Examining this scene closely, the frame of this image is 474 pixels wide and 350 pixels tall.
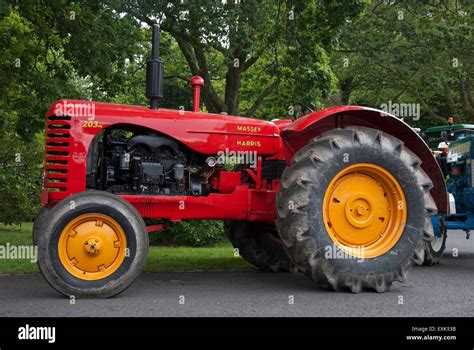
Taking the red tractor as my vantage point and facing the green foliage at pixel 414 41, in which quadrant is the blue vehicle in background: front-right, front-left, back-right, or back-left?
front-right

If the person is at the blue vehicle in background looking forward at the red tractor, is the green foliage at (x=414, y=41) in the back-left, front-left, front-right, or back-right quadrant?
back-right

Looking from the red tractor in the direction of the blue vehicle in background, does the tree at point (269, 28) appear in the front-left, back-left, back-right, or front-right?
front-left

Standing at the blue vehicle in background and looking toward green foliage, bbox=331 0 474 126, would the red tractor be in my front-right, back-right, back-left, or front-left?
back-left

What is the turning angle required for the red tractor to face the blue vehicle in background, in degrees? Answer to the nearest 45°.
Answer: approximately 135° to its right

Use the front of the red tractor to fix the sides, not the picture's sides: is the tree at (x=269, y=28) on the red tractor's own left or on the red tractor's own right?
on the red tractor's own right

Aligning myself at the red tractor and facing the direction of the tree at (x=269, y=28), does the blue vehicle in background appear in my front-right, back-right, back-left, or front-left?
front-right

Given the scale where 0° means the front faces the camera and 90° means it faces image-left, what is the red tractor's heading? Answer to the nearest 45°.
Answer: approximately 90°

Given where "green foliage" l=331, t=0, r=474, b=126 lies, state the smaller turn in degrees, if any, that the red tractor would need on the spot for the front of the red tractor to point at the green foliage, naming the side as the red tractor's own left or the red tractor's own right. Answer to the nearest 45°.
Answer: approximately 135° to the red tractor's own right
